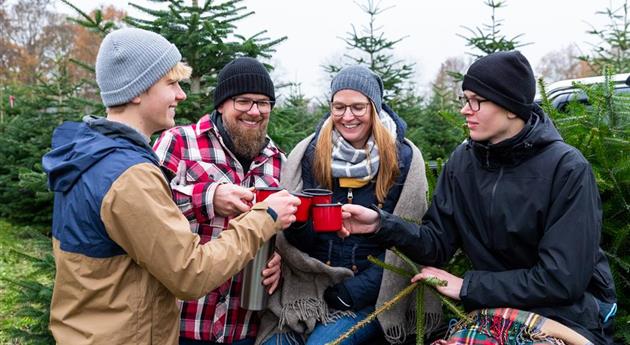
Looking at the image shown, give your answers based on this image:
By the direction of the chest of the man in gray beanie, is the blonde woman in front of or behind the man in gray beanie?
in front

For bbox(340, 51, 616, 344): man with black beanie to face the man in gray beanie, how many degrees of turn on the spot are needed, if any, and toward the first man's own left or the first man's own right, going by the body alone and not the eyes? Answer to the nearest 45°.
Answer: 0° — they already face them

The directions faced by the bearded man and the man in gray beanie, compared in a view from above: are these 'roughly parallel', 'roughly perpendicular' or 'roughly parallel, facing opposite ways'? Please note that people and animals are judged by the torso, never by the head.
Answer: roughly perpendicular

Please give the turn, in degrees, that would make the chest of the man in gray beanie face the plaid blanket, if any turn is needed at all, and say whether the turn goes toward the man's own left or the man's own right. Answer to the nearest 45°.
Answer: approximately 45° to the man's own right

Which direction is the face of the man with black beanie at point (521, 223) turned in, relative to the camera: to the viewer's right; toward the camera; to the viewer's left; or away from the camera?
to the viewer's left

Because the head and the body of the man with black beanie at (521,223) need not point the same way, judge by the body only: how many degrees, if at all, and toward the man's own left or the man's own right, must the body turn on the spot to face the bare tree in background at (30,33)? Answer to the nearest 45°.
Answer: approximately 90° to the man's own right

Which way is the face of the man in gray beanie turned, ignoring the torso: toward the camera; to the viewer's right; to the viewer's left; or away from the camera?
to the viewer's right

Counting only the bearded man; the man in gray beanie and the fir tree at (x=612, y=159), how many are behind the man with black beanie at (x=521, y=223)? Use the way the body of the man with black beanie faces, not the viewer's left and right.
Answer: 1

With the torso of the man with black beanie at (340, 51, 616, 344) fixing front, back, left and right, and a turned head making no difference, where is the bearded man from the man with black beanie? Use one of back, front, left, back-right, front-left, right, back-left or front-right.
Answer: front-right

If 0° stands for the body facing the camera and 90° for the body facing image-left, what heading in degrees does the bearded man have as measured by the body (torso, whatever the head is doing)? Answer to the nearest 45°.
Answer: approximately 315°

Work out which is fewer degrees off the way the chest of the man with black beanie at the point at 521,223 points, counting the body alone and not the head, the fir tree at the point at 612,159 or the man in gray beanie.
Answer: the man in gray beanie

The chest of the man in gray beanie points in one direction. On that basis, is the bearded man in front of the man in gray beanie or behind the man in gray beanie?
in front
